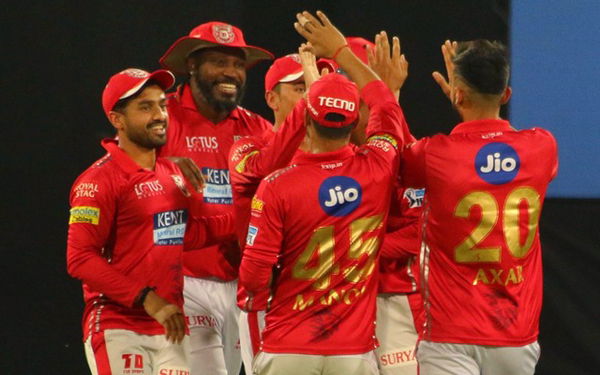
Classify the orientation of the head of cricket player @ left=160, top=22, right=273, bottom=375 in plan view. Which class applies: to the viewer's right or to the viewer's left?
to the viewer's right

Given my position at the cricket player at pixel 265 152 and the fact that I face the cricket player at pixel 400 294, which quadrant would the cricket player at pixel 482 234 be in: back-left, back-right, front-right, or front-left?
front-right

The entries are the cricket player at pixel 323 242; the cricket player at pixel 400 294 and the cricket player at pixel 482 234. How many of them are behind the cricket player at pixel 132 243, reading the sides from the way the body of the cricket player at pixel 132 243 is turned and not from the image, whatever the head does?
0

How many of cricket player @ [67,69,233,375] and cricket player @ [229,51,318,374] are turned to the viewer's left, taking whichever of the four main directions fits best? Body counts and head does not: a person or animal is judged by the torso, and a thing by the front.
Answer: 0

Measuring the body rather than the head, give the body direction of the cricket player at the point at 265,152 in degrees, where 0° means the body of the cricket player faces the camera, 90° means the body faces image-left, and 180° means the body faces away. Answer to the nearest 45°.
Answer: approximately 270°

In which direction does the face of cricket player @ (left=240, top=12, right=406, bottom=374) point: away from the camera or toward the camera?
away from the camera

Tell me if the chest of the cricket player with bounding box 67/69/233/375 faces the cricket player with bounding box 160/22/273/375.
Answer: no

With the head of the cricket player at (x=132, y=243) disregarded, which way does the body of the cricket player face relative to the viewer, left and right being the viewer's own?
facing the viewer and to the right of the viewer

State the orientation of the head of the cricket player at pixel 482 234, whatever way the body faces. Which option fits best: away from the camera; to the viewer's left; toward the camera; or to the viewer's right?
away from the camera
